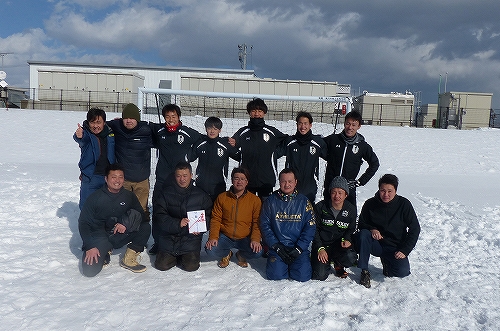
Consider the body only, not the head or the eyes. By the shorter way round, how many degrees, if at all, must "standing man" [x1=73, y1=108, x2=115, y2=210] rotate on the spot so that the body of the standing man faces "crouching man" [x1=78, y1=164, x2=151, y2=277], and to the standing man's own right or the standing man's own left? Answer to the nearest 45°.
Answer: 0° — they already face them

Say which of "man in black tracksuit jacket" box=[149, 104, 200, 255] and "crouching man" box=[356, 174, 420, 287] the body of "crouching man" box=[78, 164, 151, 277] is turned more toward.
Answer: the crouching man

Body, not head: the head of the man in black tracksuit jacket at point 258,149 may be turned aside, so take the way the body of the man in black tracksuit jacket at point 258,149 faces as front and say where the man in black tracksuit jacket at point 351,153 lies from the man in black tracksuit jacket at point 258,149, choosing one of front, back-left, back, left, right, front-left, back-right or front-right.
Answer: left

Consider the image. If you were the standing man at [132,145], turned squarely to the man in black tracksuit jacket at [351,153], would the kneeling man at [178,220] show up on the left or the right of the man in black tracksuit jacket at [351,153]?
right

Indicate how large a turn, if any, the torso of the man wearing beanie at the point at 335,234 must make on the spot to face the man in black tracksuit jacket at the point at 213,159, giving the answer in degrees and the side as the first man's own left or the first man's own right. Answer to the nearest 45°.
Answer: approximately 90° to the first man's own right

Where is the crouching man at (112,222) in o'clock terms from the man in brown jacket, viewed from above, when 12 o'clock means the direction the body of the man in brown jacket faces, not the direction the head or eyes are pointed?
The crouching man is roughly at 3 o'clock from the man in brown jacket.

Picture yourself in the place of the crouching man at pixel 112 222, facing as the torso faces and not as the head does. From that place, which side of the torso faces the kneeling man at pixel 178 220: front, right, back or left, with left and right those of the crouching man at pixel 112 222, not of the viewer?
left

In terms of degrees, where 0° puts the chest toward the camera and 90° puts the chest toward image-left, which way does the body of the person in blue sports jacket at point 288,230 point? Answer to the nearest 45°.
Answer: approximately 0°

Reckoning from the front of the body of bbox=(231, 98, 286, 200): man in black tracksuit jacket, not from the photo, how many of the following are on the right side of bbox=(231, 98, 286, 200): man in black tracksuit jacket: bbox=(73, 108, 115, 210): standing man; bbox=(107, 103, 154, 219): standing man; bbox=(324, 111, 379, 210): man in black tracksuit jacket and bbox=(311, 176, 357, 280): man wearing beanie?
2
